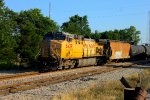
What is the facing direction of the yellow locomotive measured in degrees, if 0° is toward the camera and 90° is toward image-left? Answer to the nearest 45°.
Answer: approximately 45°

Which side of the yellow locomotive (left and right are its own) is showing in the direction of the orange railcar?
back
